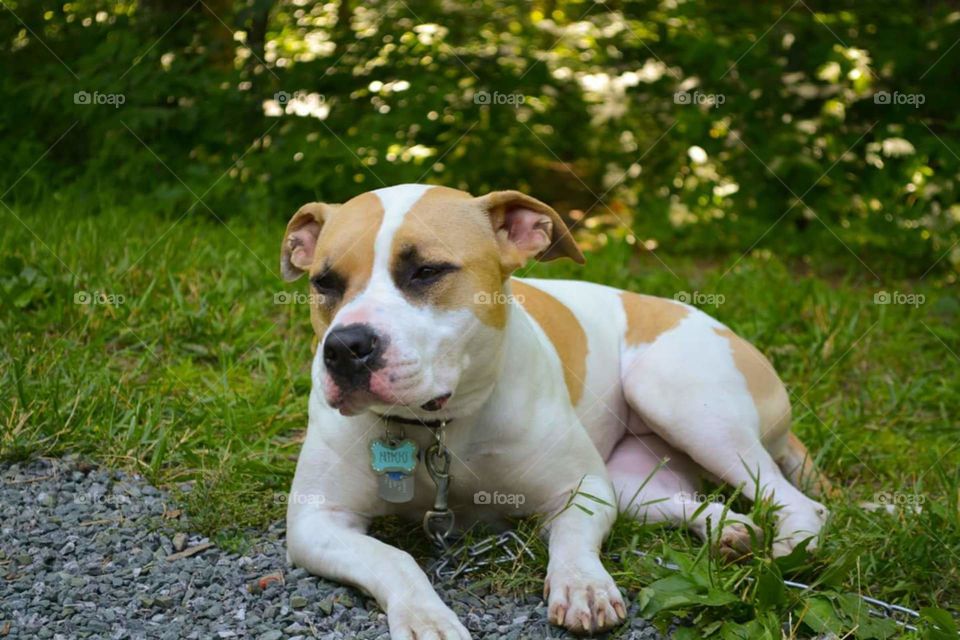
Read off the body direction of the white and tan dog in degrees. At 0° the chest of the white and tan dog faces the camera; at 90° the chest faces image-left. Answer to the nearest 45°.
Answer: approximately 45°

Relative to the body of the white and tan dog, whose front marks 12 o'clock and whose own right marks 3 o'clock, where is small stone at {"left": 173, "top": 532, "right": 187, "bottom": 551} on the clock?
The small stone is roughly at 1 o'clock from the white and tan dog.

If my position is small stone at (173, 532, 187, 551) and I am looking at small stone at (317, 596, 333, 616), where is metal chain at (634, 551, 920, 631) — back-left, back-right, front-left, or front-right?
front-left

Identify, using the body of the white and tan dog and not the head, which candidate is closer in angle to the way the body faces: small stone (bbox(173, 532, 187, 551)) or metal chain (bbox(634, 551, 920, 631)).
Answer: the small stone
